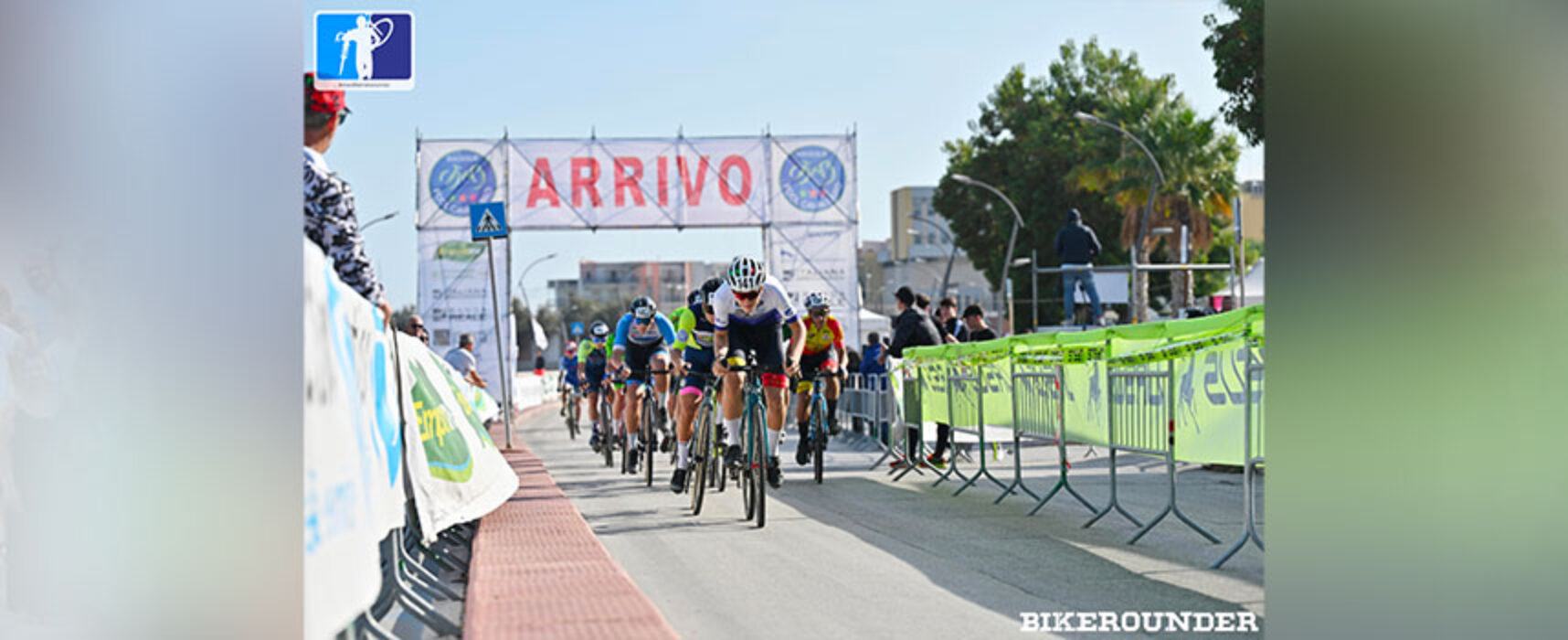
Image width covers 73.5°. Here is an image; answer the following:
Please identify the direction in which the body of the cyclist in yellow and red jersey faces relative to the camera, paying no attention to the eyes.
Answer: toward the camera

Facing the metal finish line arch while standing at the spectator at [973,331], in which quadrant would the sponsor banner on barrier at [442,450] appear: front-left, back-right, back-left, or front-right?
back-left

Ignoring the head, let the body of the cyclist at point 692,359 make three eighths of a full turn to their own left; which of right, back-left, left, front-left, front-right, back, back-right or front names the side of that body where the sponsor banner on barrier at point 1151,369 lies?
right

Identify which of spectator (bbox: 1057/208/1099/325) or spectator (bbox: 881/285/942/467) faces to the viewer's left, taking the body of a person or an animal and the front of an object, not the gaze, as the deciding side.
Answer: spectator (bbox: 881/285/942/467)

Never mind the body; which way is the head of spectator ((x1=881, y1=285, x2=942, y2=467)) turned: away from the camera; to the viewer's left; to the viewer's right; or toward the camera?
to the viewer's left

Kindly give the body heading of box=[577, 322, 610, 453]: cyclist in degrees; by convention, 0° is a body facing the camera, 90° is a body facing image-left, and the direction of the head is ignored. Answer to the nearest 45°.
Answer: approximately 0°

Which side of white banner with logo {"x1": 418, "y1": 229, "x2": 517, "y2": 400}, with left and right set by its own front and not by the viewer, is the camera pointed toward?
front

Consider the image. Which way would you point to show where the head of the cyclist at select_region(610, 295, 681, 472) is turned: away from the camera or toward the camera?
toward the camera

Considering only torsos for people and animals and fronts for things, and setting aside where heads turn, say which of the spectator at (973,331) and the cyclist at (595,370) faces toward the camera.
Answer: the cyclist

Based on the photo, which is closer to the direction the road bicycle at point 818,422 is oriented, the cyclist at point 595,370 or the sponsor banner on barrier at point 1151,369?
the sponsor banner on barrier

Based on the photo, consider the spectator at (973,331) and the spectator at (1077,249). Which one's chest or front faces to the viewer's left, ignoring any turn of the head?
the spectator at (973,331)

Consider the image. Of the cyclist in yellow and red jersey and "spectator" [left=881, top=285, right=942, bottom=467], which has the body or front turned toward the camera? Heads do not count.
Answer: the cyclist in yellow and red jersey

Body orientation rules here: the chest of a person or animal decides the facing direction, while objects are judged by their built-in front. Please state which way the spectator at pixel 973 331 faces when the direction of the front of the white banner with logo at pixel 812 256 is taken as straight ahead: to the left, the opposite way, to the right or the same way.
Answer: to the right
